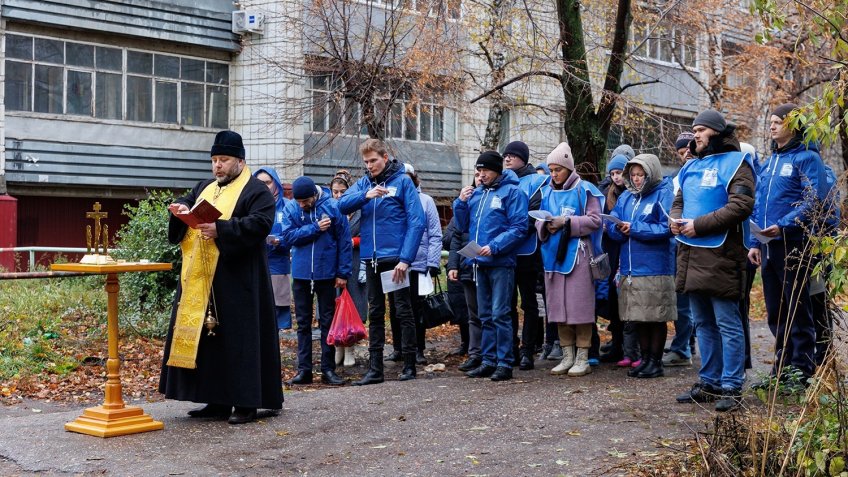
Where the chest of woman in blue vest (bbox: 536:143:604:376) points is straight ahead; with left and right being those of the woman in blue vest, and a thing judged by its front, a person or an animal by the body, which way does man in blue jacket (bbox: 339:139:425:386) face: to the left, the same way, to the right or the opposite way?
the same way

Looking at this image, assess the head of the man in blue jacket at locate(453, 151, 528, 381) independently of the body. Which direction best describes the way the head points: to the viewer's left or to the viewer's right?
to the viewer's left

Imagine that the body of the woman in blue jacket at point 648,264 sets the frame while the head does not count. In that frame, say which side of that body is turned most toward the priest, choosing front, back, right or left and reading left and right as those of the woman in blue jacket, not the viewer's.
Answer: front

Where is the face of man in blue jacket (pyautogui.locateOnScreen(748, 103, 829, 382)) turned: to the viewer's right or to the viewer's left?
to the viewer's left

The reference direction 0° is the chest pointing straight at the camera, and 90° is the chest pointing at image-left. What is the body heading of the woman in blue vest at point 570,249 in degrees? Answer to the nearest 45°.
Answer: approximately 45°

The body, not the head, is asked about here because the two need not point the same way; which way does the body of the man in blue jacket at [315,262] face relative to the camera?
toward the camera

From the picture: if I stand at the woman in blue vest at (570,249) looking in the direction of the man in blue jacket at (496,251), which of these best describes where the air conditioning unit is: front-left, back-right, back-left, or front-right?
front-right

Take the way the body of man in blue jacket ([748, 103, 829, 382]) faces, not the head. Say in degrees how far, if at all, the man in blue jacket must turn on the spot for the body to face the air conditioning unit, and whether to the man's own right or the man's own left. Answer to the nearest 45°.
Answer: approximately 90° to the man's own right

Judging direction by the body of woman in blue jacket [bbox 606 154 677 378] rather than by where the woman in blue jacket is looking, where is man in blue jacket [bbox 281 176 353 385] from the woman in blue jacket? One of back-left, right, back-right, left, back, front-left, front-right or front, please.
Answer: front-right

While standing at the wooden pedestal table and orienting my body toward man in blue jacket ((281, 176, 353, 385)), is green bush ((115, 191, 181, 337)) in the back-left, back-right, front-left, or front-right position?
front-left

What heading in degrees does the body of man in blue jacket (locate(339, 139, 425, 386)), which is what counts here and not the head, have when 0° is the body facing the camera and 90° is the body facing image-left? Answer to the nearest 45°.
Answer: approximately 45°

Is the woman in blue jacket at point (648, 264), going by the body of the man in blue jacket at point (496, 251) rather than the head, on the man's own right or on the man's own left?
on the man's own left

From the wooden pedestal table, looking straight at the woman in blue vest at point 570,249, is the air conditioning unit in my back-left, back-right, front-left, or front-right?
front-left

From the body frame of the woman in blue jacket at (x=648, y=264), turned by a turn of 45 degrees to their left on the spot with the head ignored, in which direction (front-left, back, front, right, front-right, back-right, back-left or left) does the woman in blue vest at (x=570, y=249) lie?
right

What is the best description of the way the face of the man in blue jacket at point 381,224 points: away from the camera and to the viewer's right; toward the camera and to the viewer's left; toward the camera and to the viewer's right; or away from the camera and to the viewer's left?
toward the camera and to the viewer's left

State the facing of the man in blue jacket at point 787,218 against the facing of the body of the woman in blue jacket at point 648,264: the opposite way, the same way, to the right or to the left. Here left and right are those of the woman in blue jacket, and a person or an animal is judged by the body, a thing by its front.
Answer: the same way

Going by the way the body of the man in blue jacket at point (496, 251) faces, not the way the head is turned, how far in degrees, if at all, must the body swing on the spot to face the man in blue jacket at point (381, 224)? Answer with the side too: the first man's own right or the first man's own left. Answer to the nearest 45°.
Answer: approximately 45° to the first man's own right
